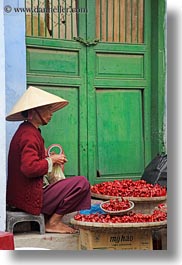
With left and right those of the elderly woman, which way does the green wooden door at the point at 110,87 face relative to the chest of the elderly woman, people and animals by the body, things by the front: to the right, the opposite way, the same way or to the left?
to the right

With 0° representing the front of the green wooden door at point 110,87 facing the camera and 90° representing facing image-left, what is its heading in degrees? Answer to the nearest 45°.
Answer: approximately 0°

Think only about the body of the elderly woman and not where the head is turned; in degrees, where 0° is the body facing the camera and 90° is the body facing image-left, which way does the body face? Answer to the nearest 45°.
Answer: approximately 270°

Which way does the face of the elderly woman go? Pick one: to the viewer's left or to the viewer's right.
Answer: to the viewer's right

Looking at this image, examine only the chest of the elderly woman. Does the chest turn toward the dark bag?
yes

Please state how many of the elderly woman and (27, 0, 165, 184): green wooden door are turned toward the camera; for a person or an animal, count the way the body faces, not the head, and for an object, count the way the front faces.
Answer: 1
